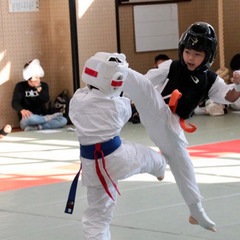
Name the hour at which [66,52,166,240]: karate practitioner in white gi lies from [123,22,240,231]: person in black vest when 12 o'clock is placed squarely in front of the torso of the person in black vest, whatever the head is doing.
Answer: The karate practitioner in white gi is roughly at 12 o'clock from the person in black vest.

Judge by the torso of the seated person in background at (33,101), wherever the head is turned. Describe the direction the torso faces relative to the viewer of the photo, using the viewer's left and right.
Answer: facing the viewer and to the right of the viewer

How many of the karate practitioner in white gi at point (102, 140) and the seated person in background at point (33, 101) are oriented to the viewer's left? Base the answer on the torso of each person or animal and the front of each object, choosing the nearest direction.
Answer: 0

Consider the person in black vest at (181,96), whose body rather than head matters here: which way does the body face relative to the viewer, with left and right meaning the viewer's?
facing the viewer and to the left of the viewer

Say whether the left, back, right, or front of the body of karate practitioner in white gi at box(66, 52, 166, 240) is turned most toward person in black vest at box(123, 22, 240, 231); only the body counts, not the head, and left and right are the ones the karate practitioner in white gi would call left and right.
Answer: front

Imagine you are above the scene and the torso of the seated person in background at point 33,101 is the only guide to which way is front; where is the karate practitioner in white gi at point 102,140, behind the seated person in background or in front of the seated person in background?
in front

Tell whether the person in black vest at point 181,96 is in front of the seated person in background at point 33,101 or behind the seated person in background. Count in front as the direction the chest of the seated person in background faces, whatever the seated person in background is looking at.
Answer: in front

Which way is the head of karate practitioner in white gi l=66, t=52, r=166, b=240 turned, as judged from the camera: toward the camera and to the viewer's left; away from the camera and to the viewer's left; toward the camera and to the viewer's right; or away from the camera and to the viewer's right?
away from the camera and to the viewer's right

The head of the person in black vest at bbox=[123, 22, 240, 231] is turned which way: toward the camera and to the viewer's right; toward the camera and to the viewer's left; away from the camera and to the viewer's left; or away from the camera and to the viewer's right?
toward the camera and to the viewer's left

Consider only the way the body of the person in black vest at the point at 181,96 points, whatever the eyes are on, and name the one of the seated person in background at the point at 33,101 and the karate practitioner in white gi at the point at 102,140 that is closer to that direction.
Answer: the karate practitioner in white gi

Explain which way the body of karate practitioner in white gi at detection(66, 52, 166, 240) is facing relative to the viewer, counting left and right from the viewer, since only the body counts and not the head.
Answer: facing away from the viewer and to the right of the viewer

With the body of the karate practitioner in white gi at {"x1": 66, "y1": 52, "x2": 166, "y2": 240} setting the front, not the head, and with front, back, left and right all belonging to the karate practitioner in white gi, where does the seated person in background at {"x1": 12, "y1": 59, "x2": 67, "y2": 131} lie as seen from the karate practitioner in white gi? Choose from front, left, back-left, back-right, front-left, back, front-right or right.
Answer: front-left

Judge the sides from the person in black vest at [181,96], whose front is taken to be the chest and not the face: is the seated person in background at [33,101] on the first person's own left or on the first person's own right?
on the first person's own right

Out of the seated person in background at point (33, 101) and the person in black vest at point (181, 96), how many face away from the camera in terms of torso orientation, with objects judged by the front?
0
